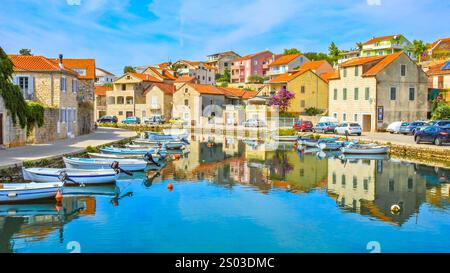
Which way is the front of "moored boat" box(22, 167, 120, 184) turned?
to the viewer's left

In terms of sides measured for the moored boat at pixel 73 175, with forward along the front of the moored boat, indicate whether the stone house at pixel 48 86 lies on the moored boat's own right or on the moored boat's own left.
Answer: on the moored boat's own right

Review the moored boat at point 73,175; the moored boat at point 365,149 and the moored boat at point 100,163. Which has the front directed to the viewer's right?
the moored boat at point 365,149

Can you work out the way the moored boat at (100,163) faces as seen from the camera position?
facing to the left of the viewer

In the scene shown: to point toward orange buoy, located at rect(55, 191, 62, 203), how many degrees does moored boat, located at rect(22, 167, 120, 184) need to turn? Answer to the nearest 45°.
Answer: approximately 90° to its left

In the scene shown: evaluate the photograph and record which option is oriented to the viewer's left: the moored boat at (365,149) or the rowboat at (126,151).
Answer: the rowboat

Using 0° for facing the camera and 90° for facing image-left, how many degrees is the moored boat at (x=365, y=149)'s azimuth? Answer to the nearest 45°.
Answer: approximately 270°

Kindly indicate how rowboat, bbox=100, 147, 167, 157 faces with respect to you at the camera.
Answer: facing to the left of the viewer

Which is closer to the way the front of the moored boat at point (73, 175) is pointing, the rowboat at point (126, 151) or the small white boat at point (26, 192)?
the small white boat

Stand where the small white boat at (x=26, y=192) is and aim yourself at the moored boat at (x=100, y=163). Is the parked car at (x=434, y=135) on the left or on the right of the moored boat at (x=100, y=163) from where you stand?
right
